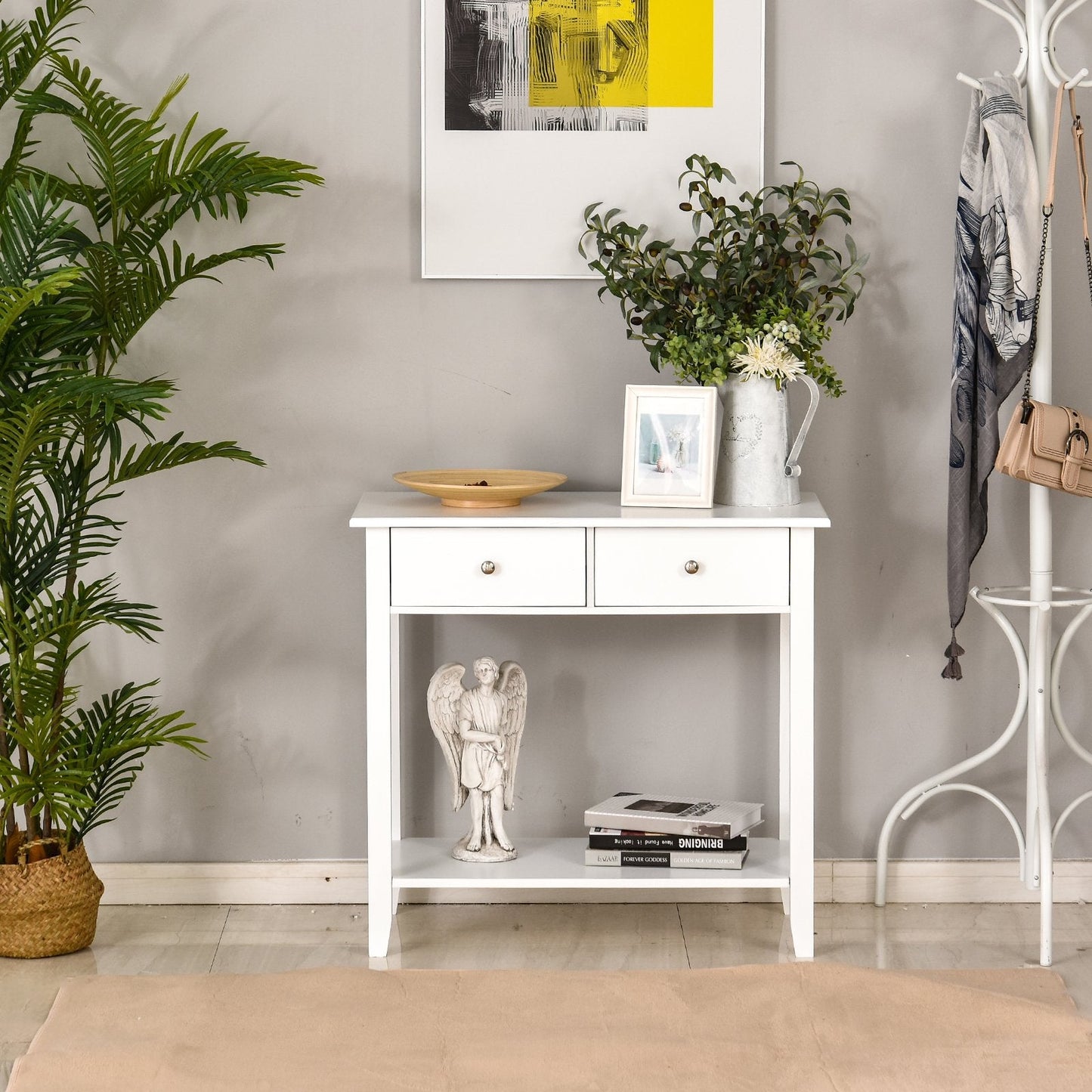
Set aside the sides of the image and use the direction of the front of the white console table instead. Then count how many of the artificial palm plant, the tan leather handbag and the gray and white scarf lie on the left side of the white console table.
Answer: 2

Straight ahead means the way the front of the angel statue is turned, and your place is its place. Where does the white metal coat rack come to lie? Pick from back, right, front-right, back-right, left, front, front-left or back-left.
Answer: left

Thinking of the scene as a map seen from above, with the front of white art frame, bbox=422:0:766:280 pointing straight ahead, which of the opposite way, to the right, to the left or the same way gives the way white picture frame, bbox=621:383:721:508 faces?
the same way

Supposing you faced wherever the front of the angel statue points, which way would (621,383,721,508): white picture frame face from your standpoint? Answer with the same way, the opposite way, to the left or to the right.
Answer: the same way

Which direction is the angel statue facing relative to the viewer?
toward the camera

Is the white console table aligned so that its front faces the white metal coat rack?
no

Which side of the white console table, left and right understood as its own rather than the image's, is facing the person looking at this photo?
front

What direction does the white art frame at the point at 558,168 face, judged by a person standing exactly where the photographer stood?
facing the viewer

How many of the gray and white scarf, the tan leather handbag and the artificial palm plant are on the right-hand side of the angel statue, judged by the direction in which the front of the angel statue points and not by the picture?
1

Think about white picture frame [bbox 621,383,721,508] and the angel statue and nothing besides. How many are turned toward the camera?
2

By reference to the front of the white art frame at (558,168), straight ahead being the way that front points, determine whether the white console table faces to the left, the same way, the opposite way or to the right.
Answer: the same way
